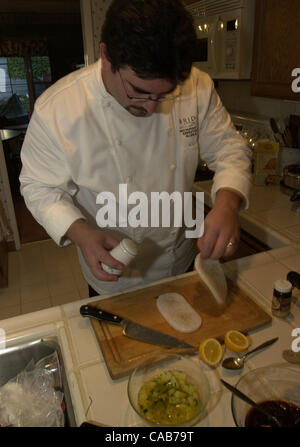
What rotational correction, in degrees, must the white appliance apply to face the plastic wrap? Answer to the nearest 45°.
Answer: approximately 45° to its left

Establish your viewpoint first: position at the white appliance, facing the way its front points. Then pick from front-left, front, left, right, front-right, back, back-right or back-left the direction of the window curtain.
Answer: right

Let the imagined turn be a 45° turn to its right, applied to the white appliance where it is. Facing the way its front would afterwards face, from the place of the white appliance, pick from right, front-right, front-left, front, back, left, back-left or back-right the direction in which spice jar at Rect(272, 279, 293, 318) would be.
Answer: left

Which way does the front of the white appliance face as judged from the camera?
facing the viewer and to the left of the viewer

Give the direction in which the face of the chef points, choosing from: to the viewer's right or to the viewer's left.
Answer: to the viewer's right

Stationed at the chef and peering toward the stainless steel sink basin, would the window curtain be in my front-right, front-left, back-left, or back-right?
back-right

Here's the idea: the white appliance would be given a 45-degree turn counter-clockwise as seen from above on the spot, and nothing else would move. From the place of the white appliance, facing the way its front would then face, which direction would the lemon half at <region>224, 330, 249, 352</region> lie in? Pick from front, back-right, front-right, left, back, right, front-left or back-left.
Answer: front

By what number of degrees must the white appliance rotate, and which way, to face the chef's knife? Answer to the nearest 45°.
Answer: approximately 45° to its left

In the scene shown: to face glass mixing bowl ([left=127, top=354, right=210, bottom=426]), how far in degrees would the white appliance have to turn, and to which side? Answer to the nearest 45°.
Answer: approximately 45° to its left

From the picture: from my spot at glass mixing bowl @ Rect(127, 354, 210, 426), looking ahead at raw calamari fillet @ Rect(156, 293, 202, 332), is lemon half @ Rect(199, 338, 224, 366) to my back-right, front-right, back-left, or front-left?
front-right

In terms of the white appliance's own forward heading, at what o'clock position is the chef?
The chef is roughly at 11 o'clock from the white appliance.

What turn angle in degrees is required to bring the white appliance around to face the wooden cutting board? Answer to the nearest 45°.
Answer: approximately 45° to its left

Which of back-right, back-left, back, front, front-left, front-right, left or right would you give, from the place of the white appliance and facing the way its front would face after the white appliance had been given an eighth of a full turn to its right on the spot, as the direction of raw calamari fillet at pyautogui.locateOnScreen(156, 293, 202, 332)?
left

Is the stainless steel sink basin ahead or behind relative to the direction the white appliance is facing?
ahead
